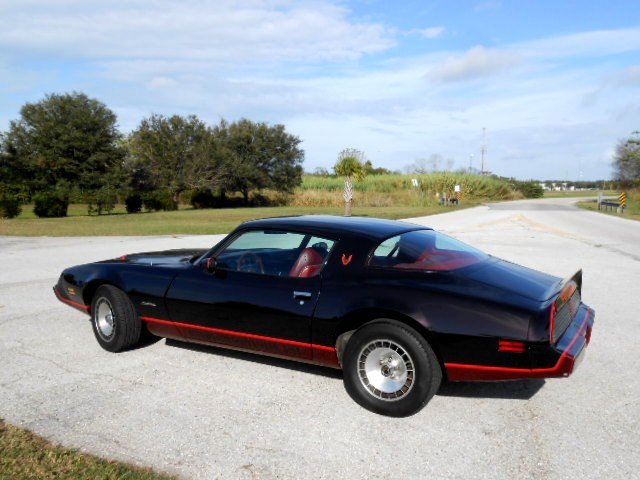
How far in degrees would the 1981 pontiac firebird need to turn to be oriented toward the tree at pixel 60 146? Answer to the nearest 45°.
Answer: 0° — it already faces it

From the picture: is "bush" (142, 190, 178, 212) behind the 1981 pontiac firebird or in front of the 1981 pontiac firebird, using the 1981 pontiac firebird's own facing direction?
in front

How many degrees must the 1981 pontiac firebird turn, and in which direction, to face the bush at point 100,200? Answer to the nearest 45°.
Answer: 0° — it already faces it

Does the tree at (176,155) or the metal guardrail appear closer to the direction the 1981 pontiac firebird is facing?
the tree

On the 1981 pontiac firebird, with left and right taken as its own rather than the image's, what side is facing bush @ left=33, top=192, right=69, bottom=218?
front

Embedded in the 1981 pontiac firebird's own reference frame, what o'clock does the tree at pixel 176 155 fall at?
The tree is roughly at 1 o'clock from the 1981 pontiac firebird.

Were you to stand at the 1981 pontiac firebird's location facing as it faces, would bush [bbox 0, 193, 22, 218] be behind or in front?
in front

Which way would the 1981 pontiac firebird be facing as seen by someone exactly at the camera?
facing away from the viewer and to the left of the viewer
